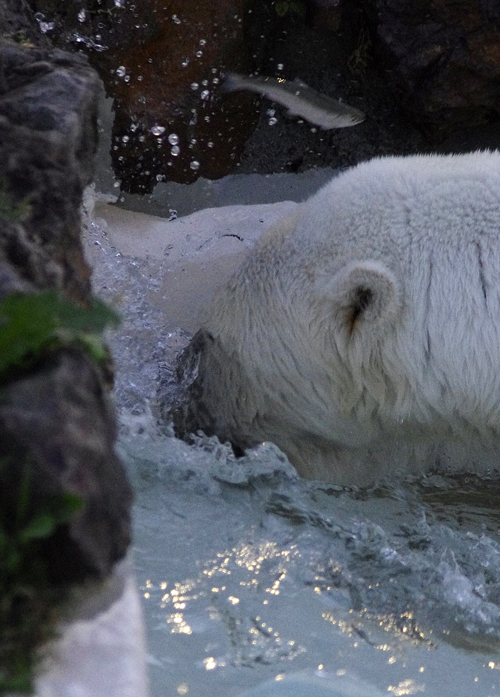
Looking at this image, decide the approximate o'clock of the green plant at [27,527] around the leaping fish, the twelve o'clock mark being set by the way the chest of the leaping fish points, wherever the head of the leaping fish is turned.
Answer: The green plant is roughly at 3 o'clock from the leaping fish.

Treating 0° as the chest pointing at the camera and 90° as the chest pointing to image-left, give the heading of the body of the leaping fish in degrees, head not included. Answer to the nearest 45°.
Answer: approximately 270°

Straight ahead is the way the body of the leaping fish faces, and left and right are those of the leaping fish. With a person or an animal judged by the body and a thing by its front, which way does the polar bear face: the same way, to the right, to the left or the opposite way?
the opposite way

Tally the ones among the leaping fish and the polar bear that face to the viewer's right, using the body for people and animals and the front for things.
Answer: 1

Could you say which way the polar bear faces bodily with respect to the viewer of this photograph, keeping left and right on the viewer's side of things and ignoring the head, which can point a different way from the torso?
facing to the left of the viewer

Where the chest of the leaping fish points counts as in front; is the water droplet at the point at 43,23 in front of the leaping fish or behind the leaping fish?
behind

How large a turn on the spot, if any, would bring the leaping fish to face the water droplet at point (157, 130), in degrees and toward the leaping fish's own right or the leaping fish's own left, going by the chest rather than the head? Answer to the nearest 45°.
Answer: approximately 135° to the leaping fish's own right

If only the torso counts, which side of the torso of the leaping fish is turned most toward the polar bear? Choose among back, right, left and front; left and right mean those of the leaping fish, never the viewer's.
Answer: right

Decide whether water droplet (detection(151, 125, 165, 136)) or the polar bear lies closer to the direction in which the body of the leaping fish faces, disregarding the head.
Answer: the polar bear

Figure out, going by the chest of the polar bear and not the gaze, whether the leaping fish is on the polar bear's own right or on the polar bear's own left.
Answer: on the polar bear's own right
